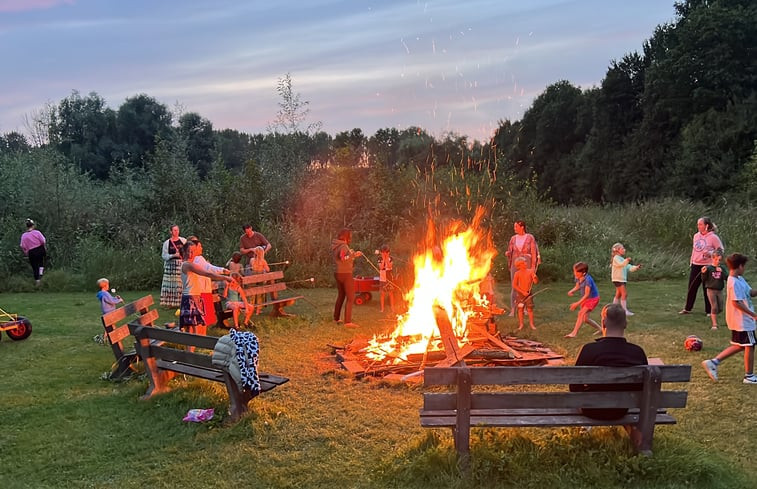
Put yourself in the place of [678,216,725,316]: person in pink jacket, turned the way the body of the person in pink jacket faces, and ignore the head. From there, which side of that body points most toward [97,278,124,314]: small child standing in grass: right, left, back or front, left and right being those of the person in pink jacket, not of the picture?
front

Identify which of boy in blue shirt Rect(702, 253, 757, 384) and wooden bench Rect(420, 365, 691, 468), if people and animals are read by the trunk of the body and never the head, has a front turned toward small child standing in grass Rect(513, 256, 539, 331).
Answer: the wooden bench

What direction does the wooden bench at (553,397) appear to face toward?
away from the camera

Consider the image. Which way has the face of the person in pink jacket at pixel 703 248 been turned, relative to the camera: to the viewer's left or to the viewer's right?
to the viewer's left

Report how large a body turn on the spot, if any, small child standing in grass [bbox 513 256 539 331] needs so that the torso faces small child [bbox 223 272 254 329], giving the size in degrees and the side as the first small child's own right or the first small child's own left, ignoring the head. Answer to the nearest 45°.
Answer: approximately 90° to the first small child's own right

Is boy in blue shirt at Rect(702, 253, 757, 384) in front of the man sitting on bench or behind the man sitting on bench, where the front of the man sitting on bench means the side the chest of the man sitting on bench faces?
in front

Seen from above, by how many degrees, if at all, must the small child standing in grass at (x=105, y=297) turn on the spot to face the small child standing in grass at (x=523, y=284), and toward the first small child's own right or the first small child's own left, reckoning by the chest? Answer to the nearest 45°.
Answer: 0° — they already face them

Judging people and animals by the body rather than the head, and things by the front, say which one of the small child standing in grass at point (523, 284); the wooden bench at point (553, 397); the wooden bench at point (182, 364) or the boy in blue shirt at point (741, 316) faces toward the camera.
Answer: the small child standing in grass

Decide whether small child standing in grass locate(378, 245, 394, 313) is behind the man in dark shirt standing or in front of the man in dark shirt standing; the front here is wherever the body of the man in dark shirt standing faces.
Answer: in front

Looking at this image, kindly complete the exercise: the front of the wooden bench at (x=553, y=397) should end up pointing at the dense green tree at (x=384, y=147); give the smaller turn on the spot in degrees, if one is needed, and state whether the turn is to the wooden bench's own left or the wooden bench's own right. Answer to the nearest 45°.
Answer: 0° — it already faces it
